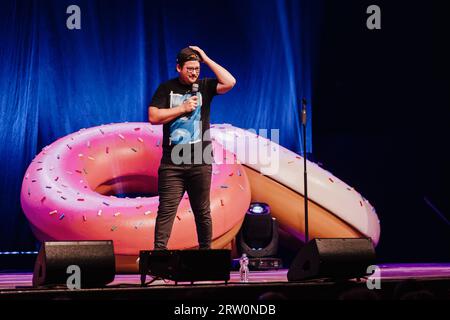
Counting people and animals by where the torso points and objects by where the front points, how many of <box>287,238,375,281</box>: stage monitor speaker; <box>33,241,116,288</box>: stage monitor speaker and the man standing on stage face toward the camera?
1

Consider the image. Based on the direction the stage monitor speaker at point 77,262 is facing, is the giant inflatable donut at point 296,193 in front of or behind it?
in front

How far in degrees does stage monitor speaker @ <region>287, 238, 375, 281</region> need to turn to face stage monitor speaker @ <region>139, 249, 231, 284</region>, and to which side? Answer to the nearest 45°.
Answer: approximately 45° to its left

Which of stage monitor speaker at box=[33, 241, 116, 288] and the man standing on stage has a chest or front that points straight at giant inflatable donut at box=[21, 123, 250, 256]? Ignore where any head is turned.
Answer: the stage monitor speaker

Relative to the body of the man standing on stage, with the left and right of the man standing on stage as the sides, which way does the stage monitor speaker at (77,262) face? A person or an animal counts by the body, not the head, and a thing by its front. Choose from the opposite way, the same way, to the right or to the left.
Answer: the opposite way

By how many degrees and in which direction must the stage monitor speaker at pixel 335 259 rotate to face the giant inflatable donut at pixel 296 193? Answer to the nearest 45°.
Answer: approximately 45° to its right

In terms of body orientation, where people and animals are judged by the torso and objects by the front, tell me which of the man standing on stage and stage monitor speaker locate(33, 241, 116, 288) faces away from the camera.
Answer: the stage monitor speaker

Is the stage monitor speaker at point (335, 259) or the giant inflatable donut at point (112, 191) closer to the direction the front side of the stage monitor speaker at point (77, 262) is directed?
the giant inflatable donut

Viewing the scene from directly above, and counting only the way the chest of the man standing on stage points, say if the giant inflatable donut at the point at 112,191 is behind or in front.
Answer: behind

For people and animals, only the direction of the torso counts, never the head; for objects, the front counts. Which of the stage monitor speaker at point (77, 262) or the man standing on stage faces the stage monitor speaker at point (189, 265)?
the man standing on stage

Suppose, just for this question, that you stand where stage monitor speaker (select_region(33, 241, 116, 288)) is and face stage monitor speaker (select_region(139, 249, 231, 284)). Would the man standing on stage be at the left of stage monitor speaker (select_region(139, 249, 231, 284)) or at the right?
left

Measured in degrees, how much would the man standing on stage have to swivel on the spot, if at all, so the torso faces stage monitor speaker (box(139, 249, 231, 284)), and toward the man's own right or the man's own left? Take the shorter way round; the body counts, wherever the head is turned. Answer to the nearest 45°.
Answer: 0° — they already face it

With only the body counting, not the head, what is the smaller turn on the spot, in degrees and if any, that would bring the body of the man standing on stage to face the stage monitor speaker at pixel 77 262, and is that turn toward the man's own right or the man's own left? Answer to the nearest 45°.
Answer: approximately 45° to the man's own right

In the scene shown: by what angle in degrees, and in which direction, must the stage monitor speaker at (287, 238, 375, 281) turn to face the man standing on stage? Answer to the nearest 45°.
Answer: approximately 45° to its left

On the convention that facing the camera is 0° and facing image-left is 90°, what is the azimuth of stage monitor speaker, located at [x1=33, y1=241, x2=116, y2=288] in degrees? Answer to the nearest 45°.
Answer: approximately 180°

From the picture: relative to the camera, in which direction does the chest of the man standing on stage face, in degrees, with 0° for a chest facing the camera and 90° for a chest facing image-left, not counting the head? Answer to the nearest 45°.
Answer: approximately 0°

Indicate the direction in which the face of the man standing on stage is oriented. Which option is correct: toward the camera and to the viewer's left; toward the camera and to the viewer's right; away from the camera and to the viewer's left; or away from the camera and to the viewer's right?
toward the camera and to the viewer's right

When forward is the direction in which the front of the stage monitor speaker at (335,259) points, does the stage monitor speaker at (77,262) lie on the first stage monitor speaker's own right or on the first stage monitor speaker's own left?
on the first stage monitor speaker's own left
